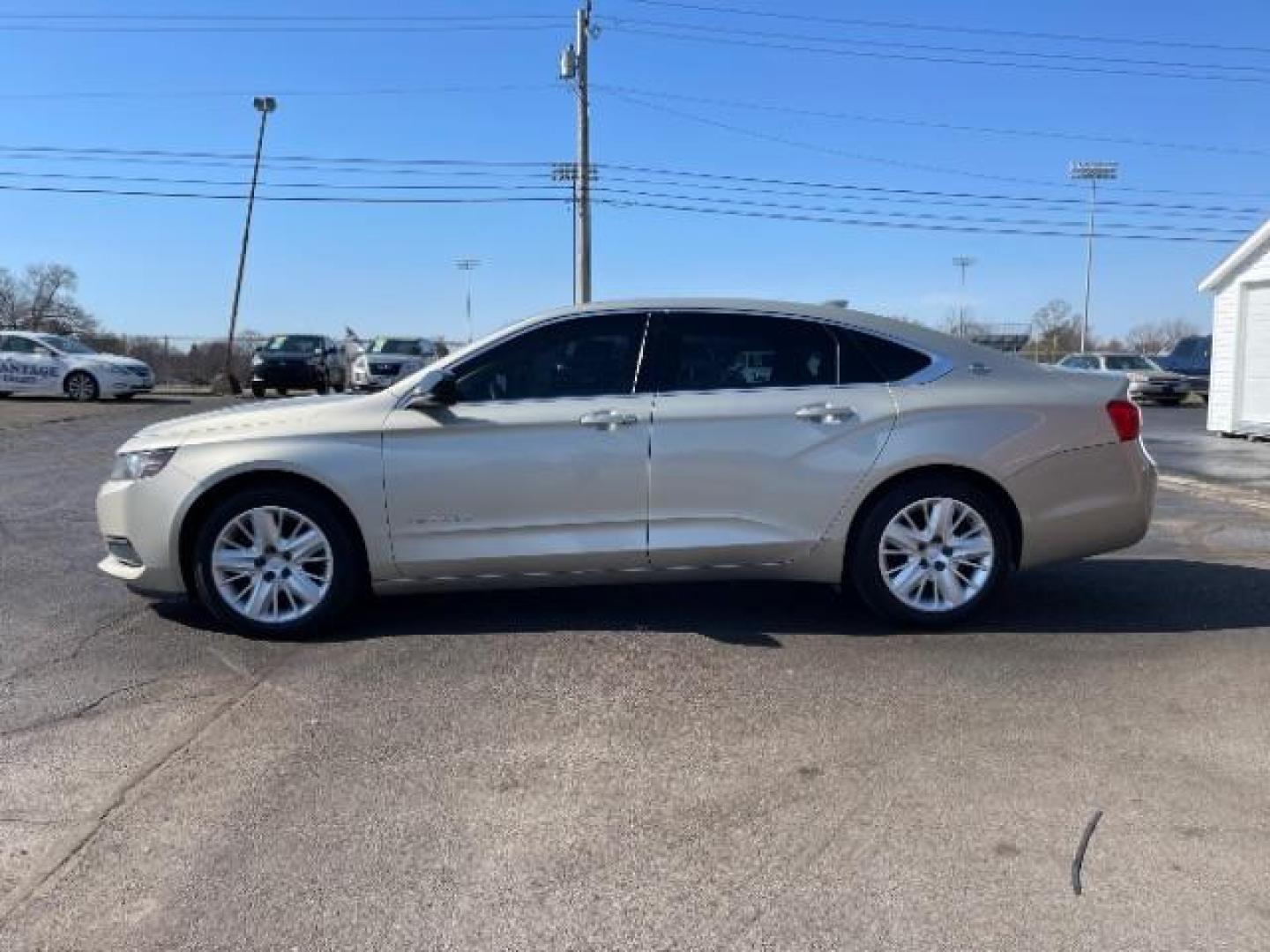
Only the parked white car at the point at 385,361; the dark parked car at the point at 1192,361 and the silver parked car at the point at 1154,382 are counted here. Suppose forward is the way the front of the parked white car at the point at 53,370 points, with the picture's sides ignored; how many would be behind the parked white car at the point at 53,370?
0

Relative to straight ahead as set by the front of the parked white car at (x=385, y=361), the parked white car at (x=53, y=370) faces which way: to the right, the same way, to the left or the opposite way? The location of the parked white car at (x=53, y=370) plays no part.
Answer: to the left

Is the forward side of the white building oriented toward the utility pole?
no

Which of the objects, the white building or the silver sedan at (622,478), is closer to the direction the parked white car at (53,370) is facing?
the white building

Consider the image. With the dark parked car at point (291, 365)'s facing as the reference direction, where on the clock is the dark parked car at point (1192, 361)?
the dark parked car at point (1192, 361) is roughly at 8 o'clock from the dark parked car at point (291, 365).

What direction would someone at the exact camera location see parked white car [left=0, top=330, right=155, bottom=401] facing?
facing the viewer and to the right of the viewer

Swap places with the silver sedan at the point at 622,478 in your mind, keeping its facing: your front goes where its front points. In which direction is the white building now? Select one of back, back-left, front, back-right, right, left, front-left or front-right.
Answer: back-right

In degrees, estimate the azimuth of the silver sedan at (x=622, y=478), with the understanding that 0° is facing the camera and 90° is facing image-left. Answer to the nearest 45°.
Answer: approximately 90°

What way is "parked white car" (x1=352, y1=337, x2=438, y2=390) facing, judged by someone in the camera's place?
facing the viewer and to the left of the viewer

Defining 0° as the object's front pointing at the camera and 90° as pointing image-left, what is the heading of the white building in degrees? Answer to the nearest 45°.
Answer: approximately 0°

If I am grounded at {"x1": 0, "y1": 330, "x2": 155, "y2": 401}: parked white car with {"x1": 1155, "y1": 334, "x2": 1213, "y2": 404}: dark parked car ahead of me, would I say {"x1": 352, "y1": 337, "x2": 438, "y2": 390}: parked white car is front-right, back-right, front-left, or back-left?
front-left

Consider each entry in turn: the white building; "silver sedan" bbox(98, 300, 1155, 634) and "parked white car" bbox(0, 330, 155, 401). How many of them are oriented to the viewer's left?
1

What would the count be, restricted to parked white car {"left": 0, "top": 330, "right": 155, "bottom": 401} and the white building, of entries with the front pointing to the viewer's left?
0

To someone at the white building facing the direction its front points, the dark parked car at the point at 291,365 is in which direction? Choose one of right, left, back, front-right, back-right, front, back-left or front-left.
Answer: right

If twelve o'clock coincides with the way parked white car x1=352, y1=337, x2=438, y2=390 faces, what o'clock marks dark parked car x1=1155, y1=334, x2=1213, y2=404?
The dark parked car is roughly at 8 o'clock from the parked white car.

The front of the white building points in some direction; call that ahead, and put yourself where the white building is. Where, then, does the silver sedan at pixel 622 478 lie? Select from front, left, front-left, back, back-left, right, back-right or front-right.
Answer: front
